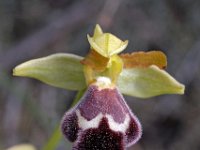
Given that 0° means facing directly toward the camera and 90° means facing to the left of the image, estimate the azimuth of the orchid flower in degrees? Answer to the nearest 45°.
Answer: approximately 0°
